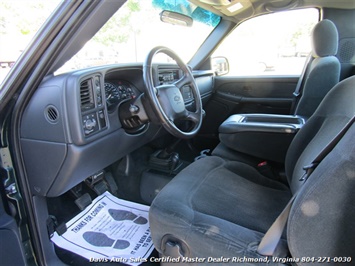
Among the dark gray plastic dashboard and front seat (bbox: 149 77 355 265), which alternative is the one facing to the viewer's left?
the front seat

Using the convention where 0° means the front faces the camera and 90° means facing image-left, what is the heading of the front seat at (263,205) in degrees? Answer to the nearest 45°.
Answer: approximately 90°

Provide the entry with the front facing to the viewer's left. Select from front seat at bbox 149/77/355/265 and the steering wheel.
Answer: the front seat

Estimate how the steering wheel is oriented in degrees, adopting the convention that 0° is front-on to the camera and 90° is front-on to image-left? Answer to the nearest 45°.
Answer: approximately 315°

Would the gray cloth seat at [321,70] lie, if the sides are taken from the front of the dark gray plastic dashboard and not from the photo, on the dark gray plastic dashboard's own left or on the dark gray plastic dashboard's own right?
on the dark gray plastic dashboard's own left

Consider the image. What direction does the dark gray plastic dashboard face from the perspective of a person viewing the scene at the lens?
facing the viewer and to the right of the viewer

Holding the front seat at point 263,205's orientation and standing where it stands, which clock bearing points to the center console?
The center console is roughly at 3 o'clock from the front seat.

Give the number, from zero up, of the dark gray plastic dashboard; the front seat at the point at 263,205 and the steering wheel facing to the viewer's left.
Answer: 1

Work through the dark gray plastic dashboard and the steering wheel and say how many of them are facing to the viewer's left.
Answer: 0

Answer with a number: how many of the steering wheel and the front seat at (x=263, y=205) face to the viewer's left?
1

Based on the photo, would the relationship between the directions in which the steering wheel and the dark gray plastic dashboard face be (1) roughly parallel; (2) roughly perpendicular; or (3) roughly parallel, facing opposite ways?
roughly parallel

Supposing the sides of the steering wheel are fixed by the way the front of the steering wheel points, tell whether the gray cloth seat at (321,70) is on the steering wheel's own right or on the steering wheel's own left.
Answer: on the steering wheel's own left

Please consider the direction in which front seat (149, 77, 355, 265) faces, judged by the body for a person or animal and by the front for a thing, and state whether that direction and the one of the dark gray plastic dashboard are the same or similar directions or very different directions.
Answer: very different directions
